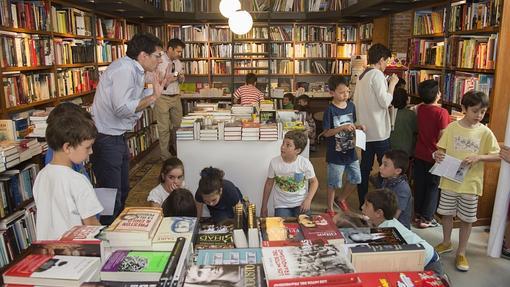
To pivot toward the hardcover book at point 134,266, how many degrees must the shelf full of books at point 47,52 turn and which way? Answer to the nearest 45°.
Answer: approximately 45° to its right

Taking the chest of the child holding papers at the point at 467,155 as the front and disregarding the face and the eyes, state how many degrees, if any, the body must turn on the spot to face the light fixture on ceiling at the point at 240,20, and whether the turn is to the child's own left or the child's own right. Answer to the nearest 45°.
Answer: approximately 135° to the child's own right

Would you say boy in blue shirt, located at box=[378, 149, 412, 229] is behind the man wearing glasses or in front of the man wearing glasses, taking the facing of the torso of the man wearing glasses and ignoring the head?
in front

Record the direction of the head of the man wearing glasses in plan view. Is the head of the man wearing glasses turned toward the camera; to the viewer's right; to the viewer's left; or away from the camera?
to the viewer's right

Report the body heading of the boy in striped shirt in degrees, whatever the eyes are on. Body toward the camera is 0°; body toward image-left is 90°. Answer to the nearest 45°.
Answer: approximately 180°

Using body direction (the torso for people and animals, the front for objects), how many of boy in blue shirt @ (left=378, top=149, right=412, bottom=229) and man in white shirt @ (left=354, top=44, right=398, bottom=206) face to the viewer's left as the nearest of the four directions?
1

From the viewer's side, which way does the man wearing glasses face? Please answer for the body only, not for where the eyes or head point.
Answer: to the viewer's right

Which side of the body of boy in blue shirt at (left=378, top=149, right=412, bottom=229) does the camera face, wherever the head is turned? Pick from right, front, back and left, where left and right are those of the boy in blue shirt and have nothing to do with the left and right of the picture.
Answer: left

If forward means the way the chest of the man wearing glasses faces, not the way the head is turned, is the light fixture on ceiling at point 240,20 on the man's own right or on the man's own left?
on the man's own left

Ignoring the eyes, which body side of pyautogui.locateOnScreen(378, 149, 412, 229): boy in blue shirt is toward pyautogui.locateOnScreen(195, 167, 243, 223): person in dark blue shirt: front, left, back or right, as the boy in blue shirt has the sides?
front

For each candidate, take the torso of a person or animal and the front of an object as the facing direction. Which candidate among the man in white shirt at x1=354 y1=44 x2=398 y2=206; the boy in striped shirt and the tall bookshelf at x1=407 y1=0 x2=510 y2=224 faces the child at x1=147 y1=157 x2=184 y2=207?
the tall bookshelf
